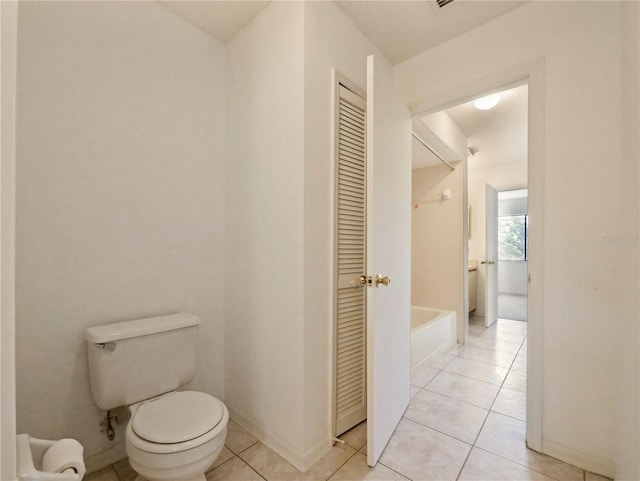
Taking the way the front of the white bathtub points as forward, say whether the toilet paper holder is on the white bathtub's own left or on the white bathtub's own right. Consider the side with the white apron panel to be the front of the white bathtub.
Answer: on the white bathtub's own right

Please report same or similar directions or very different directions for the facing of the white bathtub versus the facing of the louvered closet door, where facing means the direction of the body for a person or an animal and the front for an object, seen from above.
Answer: same or similar directions

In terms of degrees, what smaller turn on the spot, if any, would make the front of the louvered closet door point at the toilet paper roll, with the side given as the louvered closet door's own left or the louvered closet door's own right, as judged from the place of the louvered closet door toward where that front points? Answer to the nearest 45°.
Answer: approximately 90° to the louvered closet door's own right

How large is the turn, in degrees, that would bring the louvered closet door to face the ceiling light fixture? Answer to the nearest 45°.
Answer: approximately 90° to its left

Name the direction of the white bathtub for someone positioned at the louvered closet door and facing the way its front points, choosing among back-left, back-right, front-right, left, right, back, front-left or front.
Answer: left

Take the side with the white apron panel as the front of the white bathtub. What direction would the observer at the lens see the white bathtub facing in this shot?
facing the viewer and to the right of the viewer

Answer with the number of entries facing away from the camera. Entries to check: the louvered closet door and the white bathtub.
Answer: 0
